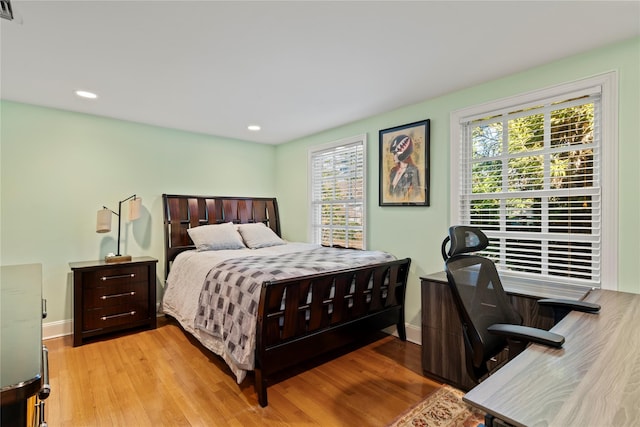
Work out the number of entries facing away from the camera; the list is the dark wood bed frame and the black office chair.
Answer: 0

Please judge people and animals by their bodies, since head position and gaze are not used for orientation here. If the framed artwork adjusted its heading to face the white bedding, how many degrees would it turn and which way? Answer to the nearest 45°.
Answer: approximately 45° to its right

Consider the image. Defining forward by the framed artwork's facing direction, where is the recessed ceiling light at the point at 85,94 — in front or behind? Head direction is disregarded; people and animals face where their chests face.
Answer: in front

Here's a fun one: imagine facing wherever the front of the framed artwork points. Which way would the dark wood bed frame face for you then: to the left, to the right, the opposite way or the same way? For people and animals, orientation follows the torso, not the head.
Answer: to the left

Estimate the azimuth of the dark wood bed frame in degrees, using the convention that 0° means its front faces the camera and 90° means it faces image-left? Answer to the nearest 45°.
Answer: approximately 315°

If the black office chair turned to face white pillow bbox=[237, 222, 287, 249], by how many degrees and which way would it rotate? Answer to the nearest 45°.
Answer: approximately 180°

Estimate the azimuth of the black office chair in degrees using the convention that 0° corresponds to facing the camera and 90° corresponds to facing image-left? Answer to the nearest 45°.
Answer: approximately 315°

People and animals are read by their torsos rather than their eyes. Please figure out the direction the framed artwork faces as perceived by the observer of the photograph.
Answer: facing the viewer and to the left of the viewer

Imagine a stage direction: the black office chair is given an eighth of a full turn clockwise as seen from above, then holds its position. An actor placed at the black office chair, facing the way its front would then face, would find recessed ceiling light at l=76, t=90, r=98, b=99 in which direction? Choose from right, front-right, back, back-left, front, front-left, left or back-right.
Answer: right

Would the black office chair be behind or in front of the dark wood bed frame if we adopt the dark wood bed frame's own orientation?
in front

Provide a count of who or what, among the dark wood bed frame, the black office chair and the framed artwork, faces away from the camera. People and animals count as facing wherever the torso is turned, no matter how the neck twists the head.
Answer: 0

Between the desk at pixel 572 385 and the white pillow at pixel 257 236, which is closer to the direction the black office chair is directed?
the desk

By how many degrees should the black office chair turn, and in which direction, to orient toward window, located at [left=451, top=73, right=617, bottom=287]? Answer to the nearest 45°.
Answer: approximately 135° to its left
